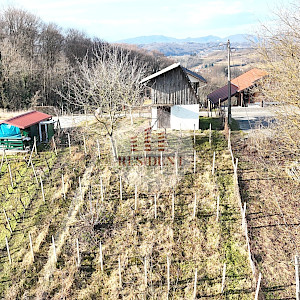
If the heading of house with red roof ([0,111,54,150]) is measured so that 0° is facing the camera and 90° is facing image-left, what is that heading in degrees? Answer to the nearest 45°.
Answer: approximately 315°

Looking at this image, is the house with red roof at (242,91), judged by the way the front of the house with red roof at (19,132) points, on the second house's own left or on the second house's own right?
on the second house's own left

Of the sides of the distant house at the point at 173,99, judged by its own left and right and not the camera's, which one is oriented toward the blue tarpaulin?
right

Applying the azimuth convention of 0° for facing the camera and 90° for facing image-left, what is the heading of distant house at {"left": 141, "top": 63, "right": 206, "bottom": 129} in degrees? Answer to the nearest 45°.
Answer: approximately 0°
